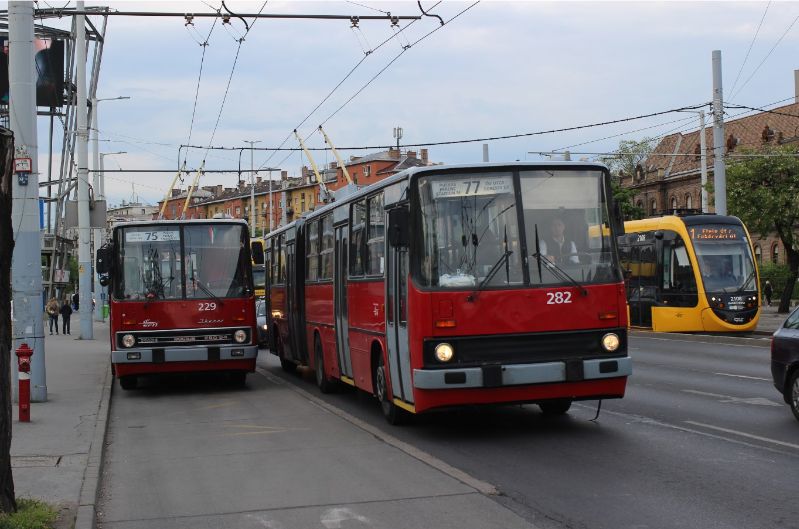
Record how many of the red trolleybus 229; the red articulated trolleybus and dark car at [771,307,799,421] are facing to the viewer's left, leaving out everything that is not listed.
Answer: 0

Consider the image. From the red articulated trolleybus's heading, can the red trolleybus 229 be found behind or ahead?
behind

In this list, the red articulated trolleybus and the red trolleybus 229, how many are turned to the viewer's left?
0

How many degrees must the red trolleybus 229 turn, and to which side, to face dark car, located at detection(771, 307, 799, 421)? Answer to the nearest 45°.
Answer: approximately 45° to its left

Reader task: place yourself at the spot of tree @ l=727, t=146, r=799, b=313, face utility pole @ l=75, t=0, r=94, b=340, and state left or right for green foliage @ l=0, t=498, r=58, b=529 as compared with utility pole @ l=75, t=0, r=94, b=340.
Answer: left

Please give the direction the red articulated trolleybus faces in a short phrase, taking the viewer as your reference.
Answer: facing the viewer and to the right of the viewer

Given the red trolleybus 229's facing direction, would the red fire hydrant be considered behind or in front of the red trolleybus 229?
in front

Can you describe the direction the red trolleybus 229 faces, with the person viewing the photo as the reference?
facing the viewer

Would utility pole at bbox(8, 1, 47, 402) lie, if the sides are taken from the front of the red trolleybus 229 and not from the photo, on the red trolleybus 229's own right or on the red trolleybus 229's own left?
on the red trolleybus 229's own right

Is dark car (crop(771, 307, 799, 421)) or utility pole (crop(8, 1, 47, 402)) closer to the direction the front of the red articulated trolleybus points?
the dark car

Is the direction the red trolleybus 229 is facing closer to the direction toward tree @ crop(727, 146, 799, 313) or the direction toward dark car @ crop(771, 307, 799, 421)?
the dark car
